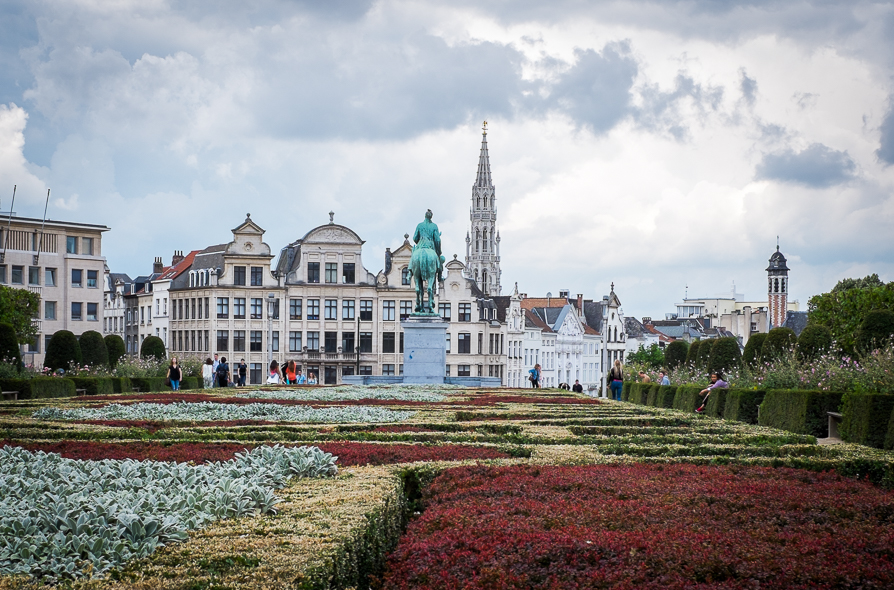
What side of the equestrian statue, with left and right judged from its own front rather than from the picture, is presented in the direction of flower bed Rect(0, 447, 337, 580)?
back

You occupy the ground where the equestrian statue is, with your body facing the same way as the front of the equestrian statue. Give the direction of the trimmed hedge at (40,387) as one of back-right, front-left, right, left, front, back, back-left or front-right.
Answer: back-left

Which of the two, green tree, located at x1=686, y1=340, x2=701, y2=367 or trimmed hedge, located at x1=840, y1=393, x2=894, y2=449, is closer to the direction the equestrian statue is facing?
the green tree

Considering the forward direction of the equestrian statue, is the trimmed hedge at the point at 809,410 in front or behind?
behind

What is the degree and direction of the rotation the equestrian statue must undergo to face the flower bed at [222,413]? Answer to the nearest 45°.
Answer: approximately 180°

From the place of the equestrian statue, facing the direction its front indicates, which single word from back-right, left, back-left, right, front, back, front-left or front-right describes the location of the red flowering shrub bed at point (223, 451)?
back

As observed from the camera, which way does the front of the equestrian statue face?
facing away from the viewer
